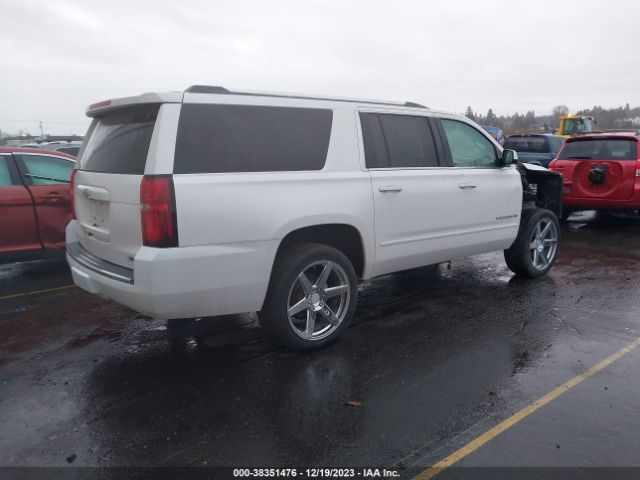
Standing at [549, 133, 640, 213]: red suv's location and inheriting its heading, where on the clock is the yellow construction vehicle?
The yellow construction vehicle is roughly at 12 o'clock from the red suv.

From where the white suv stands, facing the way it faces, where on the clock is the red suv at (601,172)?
The red suv is roughly at 12 o'clock from the white suv.

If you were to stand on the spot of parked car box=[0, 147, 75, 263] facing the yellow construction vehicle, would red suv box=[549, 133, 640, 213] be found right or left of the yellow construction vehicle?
right

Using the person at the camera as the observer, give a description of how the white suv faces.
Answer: facing away from the viewer and to the right of the viewer

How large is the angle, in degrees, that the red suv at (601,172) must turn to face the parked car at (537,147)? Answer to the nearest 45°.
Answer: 0° — it already faces it

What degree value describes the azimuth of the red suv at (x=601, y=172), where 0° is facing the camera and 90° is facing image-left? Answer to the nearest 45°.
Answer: approximately 180°

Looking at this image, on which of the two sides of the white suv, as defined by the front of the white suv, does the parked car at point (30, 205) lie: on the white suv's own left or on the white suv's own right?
on the white suv's own left
